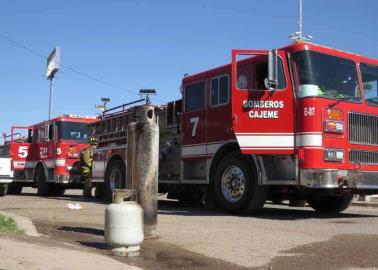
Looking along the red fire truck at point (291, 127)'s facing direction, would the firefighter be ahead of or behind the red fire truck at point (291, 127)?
behind

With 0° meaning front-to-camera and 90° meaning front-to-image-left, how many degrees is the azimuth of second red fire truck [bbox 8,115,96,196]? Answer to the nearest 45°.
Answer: approximately 315°

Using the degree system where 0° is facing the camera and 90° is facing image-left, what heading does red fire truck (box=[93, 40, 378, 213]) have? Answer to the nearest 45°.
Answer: approximately 315°

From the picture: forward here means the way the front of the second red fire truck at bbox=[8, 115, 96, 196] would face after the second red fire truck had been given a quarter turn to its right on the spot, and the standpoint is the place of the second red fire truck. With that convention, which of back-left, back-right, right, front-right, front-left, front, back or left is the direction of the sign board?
back-right

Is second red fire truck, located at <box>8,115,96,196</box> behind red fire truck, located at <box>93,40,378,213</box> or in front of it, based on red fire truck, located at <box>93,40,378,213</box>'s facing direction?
behind

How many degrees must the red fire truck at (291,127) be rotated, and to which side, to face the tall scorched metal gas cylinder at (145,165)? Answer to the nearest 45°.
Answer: approximately 90° to its right
